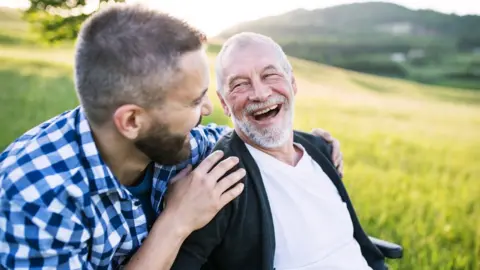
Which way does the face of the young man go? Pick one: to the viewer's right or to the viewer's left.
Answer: to the viewer's right

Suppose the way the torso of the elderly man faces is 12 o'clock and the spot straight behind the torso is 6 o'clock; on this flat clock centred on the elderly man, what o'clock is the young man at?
The young man is roughly at 3 o'clock from the elderly man.

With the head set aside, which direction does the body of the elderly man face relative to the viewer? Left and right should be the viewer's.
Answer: facing the viewer and to the right of the viewer
